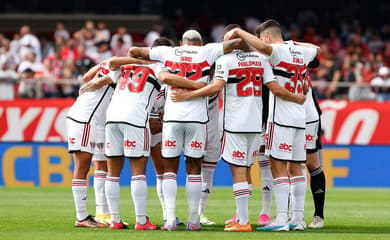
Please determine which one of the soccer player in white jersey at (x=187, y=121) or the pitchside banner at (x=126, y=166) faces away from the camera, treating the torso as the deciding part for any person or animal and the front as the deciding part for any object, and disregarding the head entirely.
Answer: the soccer player in white jersey

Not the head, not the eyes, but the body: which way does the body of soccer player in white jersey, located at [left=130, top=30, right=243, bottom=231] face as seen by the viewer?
away from the camera

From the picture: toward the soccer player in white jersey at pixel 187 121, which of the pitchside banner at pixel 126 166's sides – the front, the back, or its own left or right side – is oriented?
front

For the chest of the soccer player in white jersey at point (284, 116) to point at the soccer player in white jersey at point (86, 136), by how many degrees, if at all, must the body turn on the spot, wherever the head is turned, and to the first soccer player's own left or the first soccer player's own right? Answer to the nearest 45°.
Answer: approximately 45° to the first soccer player's own left

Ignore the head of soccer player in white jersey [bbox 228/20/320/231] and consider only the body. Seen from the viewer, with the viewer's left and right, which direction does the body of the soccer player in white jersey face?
facing away from the viewer and to the left of the viewer

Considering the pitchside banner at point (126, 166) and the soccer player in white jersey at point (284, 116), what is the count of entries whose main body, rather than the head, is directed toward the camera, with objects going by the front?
1

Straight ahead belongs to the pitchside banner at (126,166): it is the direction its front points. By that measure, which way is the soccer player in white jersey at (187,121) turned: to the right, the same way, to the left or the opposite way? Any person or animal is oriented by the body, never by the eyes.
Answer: the opposite way

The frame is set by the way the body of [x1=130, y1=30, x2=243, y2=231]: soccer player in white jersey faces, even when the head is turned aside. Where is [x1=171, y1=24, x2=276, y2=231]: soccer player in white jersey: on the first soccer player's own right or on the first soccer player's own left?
on the first soccer player's own right

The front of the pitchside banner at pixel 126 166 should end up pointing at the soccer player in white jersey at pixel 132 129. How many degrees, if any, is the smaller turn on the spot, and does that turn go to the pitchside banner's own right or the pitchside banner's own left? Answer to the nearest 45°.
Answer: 0° — it already faces them

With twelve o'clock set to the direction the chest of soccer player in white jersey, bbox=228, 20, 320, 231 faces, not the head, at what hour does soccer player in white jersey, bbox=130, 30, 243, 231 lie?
soccer player in white jersey, bbox=130, 30, 243, 231 is roughly at 10 o'clock from soccer player in white jersey, bbox=228, 20, 320, 231.

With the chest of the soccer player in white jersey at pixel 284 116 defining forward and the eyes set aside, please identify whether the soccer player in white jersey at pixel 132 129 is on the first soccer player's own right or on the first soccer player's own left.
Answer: on the first soccer player's own left

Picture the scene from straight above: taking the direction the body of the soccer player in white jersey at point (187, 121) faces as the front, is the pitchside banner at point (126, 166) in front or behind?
in front

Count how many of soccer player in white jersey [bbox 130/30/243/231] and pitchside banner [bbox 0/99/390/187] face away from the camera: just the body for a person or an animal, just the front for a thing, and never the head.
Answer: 1

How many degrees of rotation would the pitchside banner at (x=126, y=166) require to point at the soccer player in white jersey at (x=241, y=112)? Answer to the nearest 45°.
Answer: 0° — it already faces them

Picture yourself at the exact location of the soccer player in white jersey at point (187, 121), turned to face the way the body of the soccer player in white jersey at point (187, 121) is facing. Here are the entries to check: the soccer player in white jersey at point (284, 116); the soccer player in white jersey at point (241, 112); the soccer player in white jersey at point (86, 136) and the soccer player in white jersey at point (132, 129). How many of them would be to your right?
2

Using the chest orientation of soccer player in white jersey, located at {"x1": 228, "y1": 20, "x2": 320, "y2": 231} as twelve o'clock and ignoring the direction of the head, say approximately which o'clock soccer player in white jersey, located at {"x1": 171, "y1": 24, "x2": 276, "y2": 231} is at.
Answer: soccer player in white jersey, located at {"x1": 171, "y1": 24, "x2": 276, "y2": 231} is roughly at 10 o'clock from soccer player in white jersey, located at {"x1": 228, "y1": 20, "x2": 320, "y2": 231}.

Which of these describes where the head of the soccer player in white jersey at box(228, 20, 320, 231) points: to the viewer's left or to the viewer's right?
to the viewer's left
